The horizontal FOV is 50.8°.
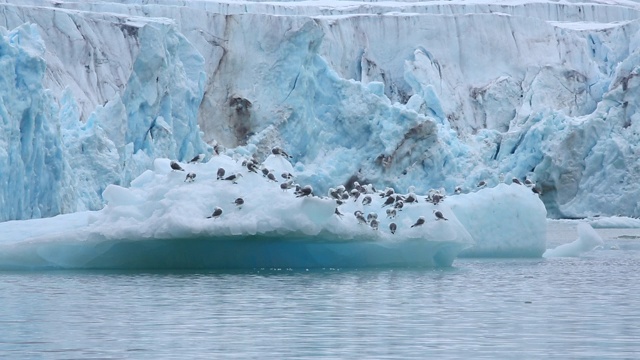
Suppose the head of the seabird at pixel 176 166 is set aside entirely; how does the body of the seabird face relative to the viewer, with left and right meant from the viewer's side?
facing to the left of the viewer

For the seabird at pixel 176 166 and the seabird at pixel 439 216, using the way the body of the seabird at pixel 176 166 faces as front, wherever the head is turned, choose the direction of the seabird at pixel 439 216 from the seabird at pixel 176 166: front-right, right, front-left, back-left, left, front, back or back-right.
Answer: back
